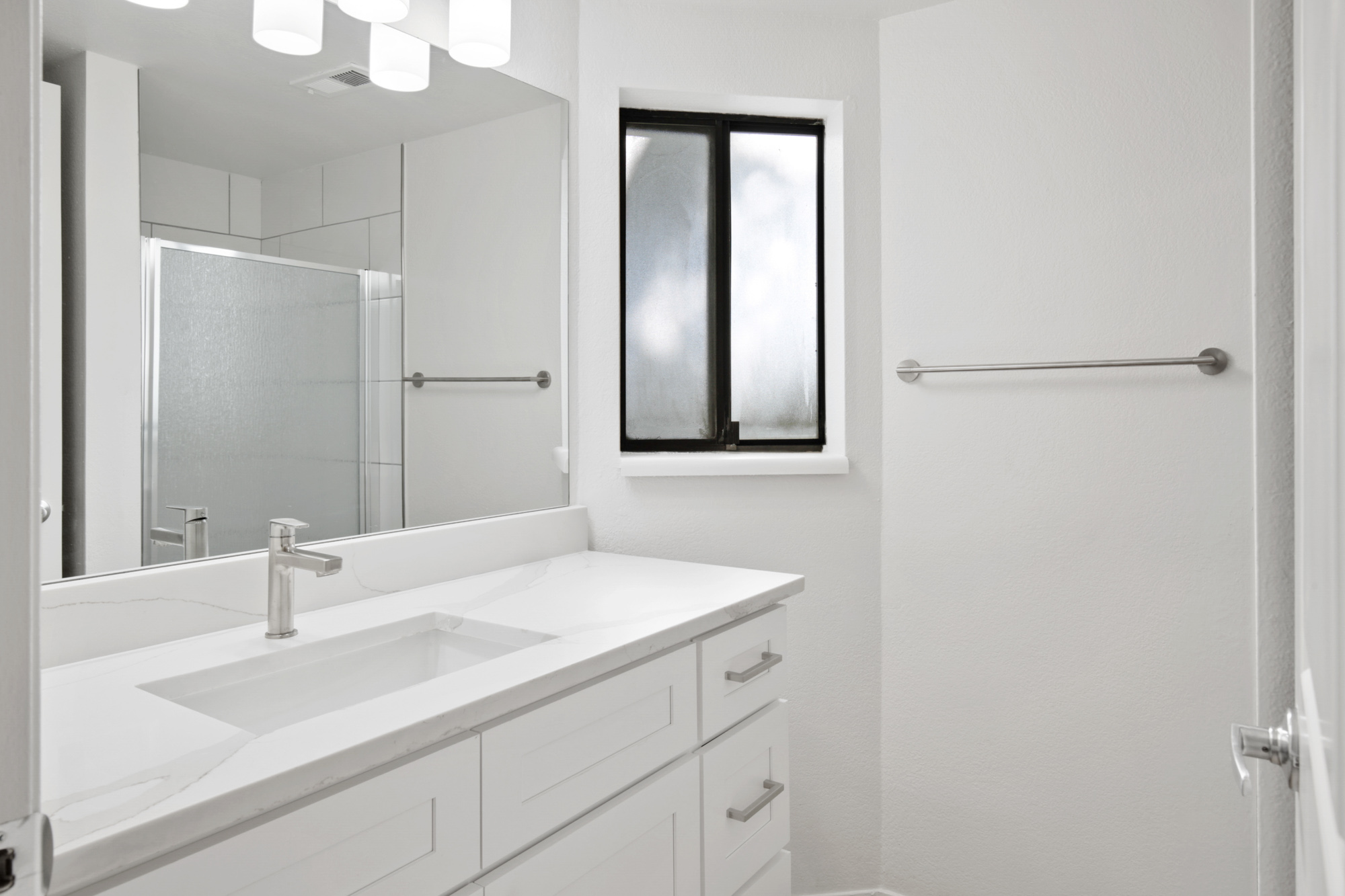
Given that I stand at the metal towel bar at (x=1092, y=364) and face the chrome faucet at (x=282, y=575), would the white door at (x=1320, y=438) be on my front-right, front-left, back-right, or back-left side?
front-left

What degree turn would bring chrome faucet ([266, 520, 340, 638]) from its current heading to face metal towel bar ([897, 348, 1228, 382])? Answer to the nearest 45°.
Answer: approximately 45° to its left

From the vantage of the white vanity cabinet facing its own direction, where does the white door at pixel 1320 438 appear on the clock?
The white door is roughly at 1 o'clock from the white vanity cabinet.

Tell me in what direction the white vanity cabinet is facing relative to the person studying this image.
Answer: facing the viewer and to the right of the viewer

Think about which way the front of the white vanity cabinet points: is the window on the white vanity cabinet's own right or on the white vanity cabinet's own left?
on the white vanity cabinet's own left
